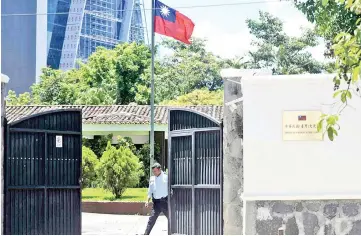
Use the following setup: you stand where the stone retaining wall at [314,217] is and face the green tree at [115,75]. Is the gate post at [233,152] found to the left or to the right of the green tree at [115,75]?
left

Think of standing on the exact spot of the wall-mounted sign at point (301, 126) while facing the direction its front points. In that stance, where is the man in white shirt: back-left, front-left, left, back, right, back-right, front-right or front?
back-right

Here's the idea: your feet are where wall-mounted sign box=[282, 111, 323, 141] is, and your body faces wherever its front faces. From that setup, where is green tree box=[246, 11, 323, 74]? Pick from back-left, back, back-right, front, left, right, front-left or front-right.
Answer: back

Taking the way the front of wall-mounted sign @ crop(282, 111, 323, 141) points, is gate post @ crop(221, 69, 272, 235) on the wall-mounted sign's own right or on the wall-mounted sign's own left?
on the wall-mounted sign's own right

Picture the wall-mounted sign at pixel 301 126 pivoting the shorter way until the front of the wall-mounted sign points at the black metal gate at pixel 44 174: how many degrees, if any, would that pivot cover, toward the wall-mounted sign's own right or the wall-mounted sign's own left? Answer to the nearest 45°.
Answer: approximately 90° to the wall-mounted sign's own right

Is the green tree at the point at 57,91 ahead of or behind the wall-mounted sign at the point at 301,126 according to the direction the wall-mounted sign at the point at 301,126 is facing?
behind

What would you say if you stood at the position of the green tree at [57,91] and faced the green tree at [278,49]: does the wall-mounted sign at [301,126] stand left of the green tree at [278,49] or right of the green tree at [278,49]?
right

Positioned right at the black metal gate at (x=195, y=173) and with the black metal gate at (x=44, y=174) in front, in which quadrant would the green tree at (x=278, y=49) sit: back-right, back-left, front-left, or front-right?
back-right

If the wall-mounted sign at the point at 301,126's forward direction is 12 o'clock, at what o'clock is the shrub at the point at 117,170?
The shrub is roughly at 5 o'clock from the wall-mounted sign.

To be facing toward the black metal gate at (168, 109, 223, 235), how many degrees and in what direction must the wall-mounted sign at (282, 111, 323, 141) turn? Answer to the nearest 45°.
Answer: approximately 135° to its right

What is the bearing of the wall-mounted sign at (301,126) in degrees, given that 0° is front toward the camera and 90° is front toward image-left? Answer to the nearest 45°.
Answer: approximately 0°
